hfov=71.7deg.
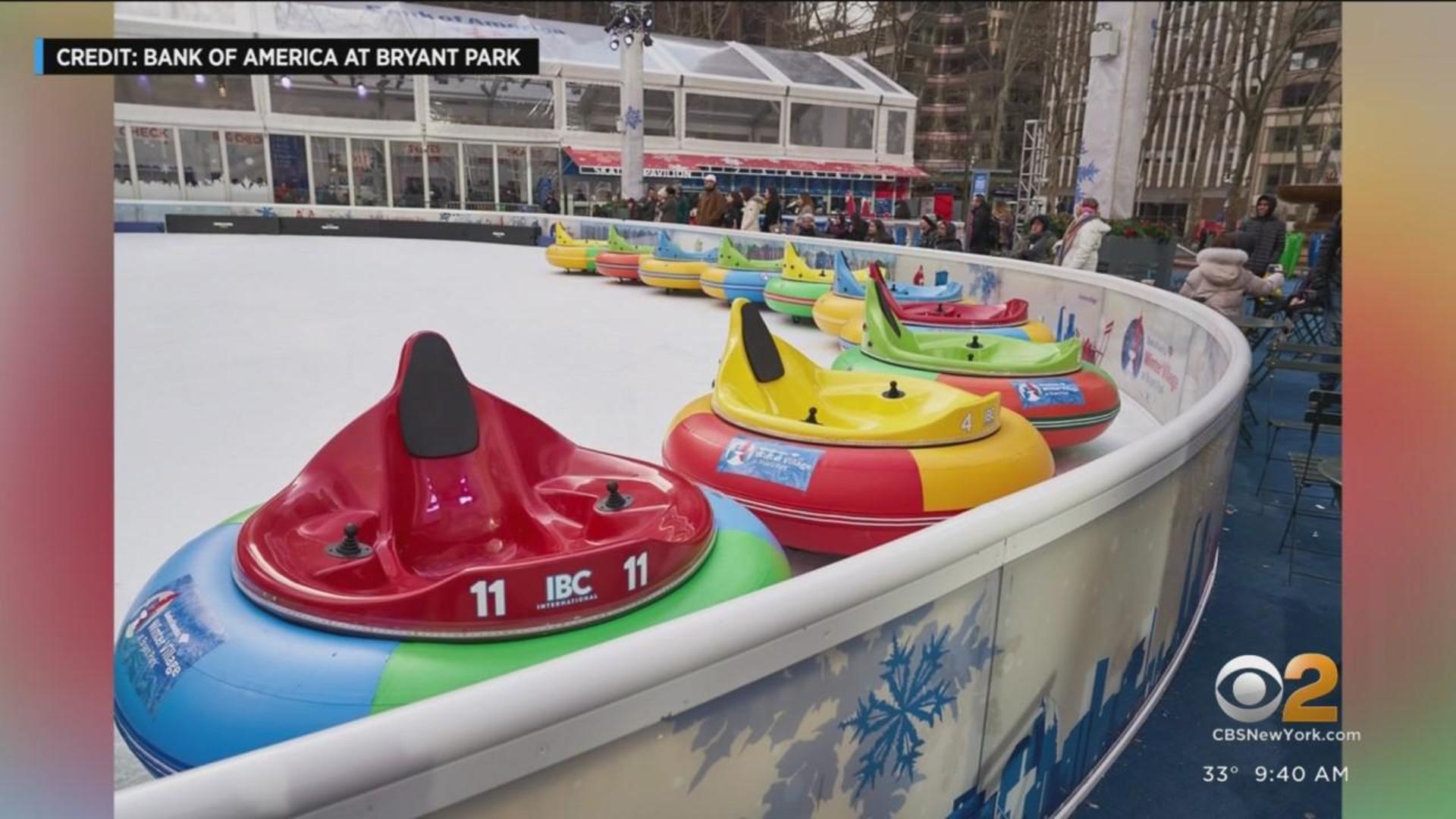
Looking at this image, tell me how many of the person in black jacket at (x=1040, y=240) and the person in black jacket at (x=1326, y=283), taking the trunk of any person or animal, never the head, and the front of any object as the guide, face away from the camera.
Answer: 0

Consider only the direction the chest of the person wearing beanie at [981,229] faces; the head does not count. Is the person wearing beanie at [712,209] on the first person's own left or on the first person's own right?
on the first person's own right

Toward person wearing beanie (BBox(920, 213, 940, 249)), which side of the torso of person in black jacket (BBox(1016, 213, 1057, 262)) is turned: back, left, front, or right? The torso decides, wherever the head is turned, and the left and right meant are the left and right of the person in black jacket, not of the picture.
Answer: right

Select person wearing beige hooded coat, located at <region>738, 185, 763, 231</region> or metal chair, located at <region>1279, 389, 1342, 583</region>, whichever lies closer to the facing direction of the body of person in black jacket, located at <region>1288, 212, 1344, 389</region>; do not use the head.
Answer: the person wearing beige hooded coat

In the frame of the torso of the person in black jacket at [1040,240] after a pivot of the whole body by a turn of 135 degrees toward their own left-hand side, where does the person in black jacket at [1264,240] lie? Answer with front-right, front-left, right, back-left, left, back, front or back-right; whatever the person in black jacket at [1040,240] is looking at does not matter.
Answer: front-right

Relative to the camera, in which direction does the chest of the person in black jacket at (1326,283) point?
to the viewer's left

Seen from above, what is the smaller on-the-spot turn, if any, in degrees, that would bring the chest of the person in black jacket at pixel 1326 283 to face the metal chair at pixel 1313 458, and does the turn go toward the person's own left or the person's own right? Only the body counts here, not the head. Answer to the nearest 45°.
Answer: approximately 90° to the person's own left

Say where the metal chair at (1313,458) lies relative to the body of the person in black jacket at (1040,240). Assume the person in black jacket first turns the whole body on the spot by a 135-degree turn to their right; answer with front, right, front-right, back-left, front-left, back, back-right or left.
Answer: back

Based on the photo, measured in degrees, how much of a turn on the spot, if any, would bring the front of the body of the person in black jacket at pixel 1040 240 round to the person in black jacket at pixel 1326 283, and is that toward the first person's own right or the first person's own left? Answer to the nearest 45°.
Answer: approximately 90° to the first person's own left

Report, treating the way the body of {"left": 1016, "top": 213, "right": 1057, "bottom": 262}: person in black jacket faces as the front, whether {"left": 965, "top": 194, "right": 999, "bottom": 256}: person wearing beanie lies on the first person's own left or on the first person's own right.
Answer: on the first person's own right

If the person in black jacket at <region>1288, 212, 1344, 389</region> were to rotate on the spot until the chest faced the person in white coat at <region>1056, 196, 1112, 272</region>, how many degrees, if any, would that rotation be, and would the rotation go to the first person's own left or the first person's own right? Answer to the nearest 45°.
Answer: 0° — they already face them
